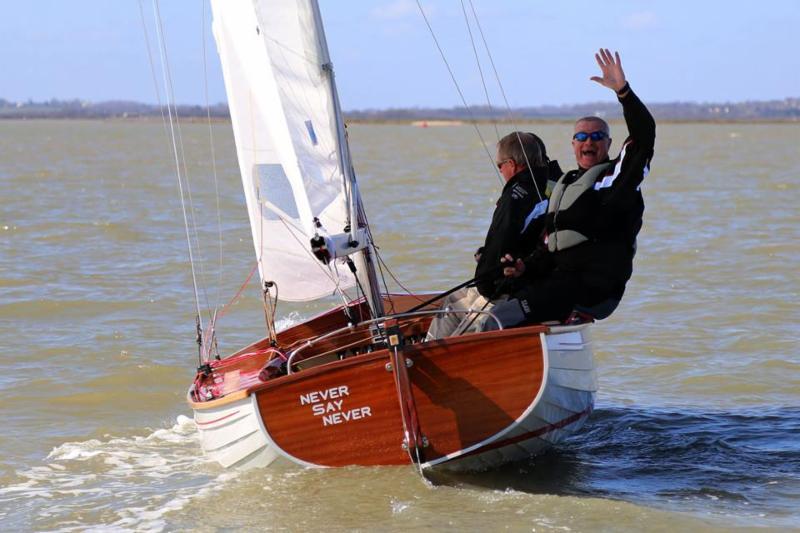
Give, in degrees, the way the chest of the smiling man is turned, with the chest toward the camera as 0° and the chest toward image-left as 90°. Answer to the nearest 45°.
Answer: approximately 45°
